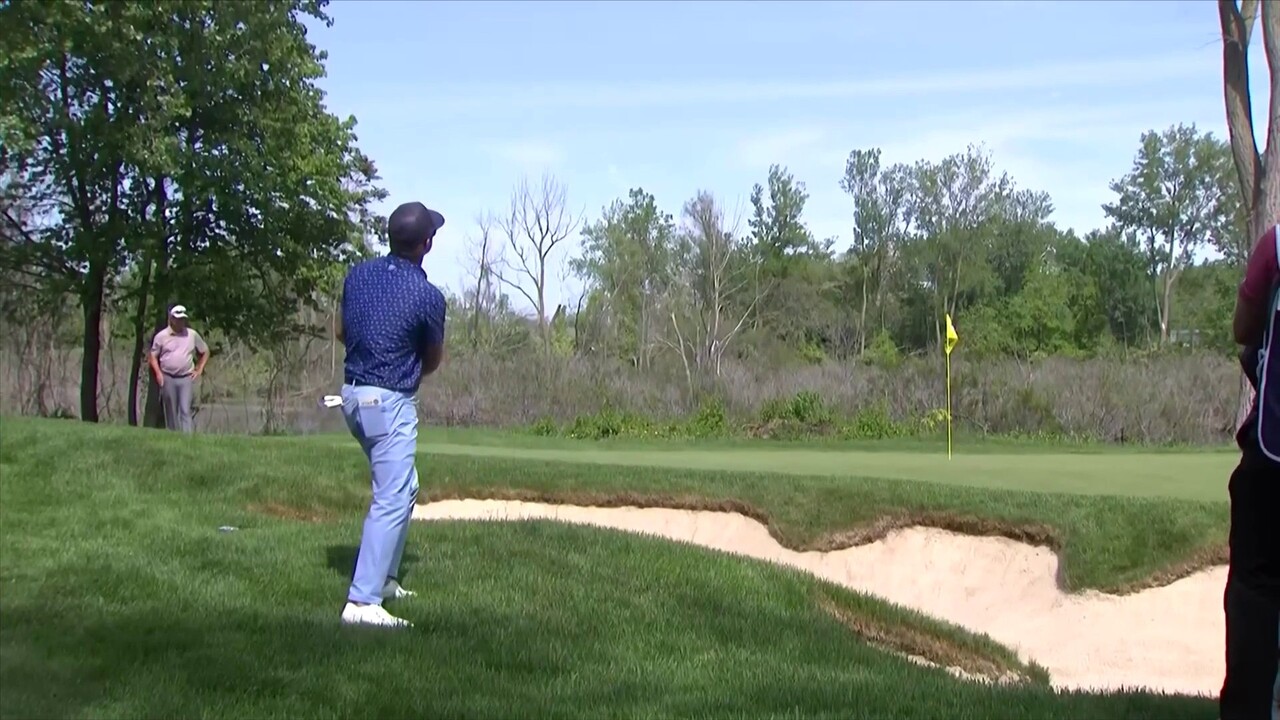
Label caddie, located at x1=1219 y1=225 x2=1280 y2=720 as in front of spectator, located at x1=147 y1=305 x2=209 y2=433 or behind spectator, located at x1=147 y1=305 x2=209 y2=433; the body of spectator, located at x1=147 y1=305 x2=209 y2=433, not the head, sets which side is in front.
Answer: in front

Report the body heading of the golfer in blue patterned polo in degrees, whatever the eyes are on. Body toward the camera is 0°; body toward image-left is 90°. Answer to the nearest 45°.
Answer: approximately 225°

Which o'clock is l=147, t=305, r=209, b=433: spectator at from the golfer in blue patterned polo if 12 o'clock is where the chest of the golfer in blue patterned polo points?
The spectator is roughly at 10 o'clock from the golfer in blue patterned polo.

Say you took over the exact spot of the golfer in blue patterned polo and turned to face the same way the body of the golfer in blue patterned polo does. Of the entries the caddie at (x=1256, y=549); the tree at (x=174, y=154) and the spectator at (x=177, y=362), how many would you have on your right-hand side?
1

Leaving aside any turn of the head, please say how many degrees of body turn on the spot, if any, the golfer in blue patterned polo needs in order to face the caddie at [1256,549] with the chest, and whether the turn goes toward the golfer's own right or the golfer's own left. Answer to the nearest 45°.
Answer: approximately 90° to the golfer's own right

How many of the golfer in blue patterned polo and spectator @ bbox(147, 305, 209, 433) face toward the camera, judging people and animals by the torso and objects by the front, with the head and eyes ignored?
1

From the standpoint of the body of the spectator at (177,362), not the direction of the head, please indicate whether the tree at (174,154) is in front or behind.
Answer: behind

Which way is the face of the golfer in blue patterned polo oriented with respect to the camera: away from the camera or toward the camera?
away from the camera

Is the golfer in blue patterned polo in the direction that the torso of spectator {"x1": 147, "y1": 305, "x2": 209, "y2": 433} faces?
yes

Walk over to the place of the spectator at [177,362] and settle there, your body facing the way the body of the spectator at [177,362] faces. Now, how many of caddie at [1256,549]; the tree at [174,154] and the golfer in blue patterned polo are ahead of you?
2

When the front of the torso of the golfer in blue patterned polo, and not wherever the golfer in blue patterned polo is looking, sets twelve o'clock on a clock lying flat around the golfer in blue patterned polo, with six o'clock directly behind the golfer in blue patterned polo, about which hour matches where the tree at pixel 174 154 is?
The tree is roughly at 10 o'clock from the golfer in blue patterned polo.
